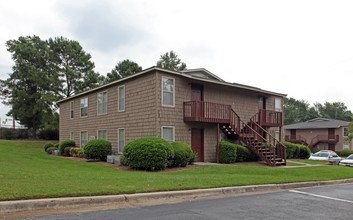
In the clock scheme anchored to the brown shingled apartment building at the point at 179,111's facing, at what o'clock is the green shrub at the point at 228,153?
The green shrub is roughly at 11 o'clock from the brown shingled apartment building.

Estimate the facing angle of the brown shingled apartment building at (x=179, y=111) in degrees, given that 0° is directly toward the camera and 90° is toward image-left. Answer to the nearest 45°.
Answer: approximately 315°

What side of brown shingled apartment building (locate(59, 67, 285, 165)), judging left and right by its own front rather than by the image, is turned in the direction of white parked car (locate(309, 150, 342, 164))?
left

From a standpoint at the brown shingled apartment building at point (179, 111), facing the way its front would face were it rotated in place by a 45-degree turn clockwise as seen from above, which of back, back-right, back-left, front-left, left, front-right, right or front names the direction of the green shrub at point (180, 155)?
front

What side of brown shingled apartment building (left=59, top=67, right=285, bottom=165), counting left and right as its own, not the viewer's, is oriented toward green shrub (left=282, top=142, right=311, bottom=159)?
left
